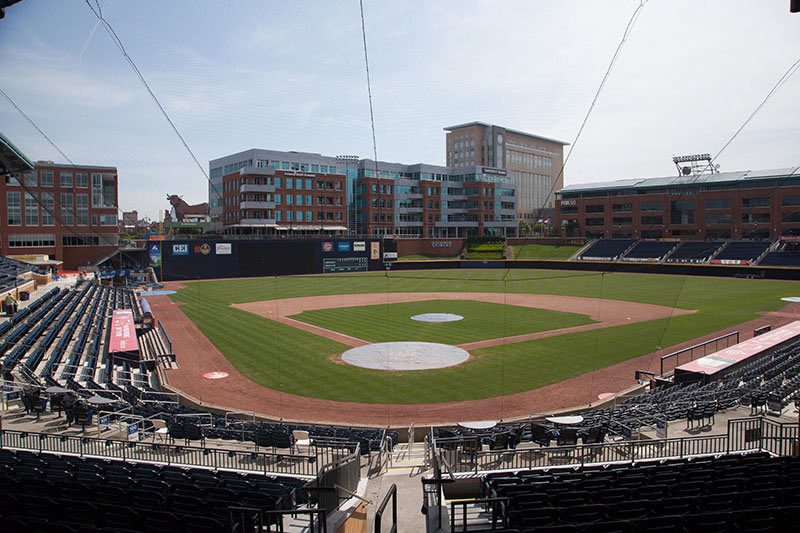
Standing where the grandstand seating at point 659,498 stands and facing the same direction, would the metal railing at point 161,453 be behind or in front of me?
in front

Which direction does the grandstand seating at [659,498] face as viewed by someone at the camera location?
facing away from the viewer and to the left of the viewer

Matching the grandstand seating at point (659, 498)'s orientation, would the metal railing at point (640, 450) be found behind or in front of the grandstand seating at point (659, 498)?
in front

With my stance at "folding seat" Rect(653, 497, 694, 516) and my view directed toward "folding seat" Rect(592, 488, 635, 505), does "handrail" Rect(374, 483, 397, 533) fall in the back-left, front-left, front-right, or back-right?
front-left

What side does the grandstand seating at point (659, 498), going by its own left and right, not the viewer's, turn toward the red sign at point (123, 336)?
front

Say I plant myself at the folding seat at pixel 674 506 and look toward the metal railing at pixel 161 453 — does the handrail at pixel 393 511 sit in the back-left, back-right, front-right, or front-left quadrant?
front-left

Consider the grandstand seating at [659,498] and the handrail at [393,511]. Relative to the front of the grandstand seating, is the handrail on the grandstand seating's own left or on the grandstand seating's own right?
on the grandstand seating's own left

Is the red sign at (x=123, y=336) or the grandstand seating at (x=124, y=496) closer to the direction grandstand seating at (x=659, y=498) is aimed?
the red sign

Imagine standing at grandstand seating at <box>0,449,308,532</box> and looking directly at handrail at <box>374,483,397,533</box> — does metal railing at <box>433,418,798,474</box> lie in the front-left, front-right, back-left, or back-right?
front-left

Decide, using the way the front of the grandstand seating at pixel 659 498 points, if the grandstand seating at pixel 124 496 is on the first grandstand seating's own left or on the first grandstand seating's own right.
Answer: on the first grandstand seating's own left
